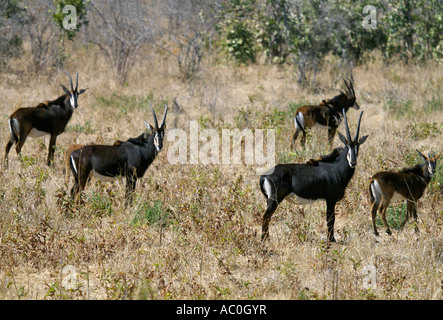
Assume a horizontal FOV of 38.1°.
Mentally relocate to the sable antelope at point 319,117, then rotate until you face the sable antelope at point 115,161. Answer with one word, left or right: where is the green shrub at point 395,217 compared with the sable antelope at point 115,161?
left

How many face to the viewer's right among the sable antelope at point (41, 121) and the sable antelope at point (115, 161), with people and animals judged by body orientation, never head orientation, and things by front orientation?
2

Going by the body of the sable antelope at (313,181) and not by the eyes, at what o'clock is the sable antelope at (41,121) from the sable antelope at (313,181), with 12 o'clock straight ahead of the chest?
the sable antelope at (41,121) is roughly at 7 o'clock from the sable antelope at (313,181).

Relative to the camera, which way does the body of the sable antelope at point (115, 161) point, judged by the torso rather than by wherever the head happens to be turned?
to the viewer's right

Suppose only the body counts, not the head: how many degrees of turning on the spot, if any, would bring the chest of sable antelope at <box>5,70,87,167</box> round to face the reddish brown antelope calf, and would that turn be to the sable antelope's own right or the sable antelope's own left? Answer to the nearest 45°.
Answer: approximately 45° to the sable antelope's own right

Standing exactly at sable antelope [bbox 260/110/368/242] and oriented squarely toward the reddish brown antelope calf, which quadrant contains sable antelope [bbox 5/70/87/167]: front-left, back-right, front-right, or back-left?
back-left

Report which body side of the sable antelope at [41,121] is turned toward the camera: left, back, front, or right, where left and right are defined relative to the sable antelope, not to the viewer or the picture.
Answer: right

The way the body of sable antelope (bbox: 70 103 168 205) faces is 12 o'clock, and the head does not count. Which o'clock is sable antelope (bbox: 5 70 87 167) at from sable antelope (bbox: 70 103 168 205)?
sable antelope (bbox: 5 70 87 167) is roughly at 8 o'clock from sable antelope (bbox: 70 103 168 205).

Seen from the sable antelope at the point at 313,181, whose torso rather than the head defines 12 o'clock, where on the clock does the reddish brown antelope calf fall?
The reddish brown antelope calf is roughly at 11 o'clock from the sable antelope.

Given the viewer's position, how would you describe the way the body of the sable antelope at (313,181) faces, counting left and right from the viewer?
facing to the right of the viewer

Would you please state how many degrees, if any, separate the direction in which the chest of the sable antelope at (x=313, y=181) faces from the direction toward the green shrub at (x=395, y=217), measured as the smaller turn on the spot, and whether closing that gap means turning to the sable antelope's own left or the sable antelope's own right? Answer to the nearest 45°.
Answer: approximately 45° to the sable antelope's own left
